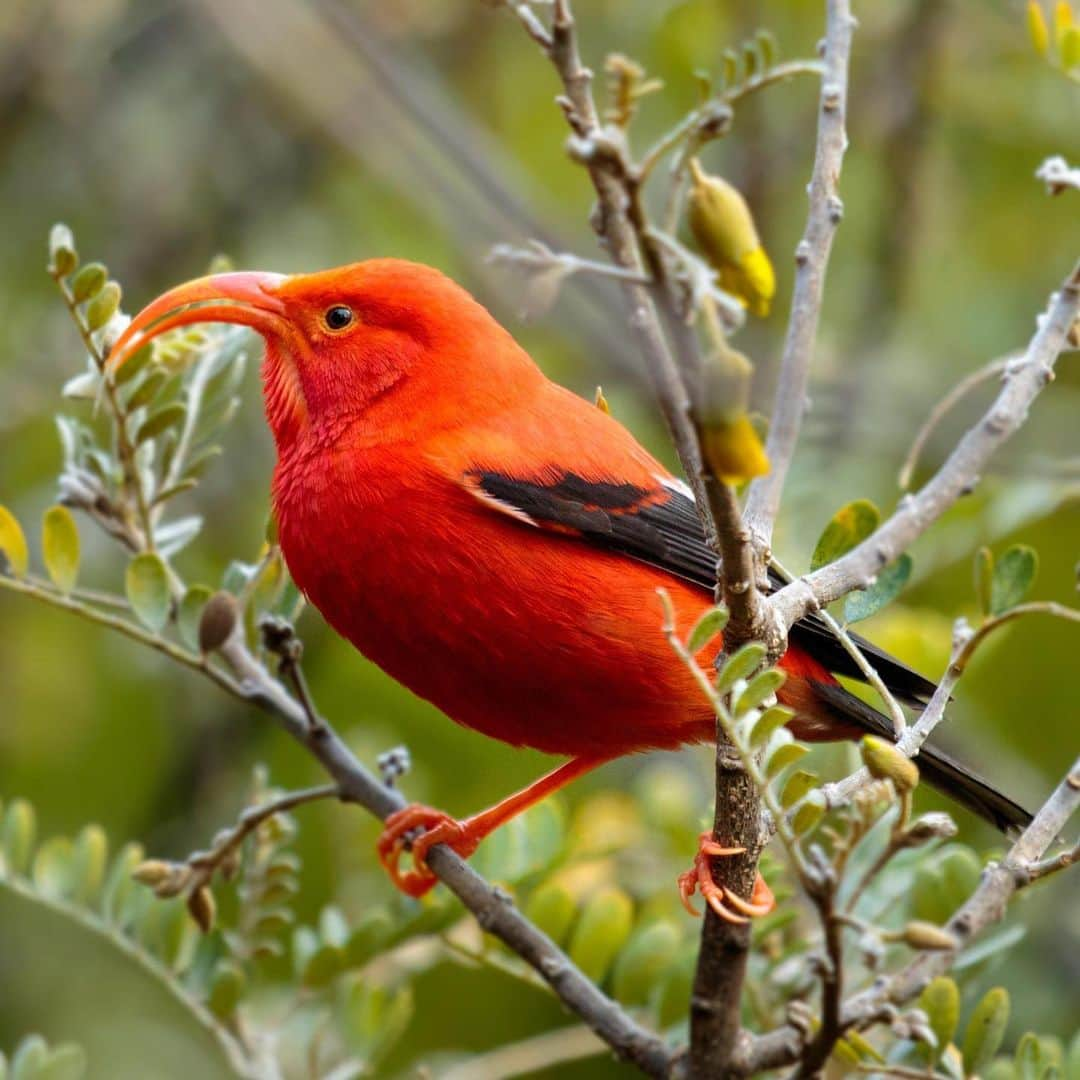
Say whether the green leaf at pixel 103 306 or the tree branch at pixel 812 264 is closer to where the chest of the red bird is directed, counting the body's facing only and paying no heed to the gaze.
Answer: the green leaf

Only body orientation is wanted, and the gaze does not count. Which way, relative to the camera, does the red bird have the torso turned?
to the viewer's left

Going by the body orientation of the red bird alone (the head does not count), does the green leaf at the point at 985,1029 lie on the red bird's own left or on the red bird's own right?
on the red bird's own left

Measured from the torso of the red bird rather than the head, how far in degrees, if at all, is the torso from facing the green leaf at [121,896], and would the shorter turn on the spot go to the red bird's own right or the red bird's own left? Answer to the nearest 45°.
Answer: approximately 45° to the red bird's own left

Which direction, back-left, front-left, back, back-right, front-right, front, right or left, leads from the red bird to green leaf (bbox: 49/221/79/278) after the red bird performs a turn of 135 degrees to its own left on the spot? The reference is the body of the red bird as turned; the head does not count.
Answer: right

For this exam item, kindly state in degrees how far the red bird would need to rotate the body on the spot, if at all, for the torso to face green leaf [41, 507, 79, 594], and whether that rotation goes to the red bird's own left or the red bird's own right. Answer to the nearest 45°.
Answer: approximately 45° to the red bird's own left

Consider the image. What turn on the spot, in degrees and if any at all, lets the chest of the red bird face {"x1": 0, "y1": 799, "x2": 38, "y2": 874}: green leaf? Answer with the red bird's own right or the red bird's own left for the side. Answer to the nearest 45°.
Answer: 0° — it already faces it

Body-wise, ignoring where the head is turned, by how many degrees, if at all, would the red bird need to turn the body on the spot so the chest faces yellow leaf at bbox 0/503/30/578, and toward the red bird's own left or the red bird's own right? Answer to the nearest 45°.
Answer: approximately 45° to the red bird's own left
